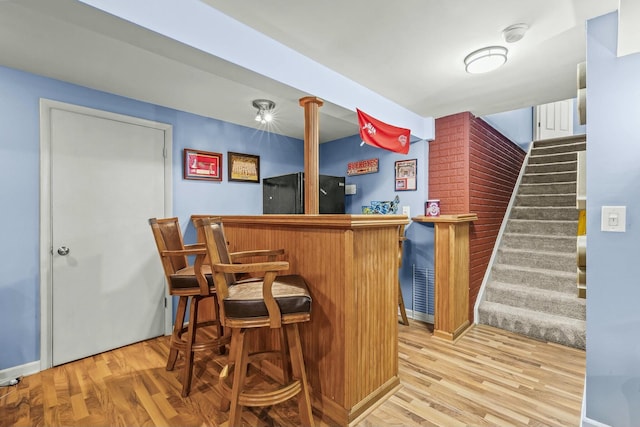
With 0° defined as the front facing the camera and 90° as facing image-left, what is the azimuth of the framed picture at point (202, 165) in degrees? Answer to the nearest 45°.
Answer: approximately 315°

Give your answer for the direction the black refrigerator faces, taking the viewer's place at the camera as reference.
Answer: facing the viewer and to the right of the viewer

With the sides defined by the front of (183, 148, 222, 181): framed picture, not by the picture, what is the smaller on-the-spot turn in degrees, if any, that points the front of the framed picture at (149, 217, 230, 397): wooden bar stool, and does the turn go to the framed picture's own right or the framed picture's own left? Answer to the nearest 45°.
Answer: approximately 45° to the framed picture's own right

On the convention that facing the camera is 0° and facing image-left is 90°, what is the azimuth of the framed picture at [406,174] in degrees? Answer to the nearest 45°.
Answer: approximately 45°

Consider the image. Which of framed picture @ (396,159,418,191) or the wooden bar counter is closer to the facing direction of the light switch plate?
the wooden bar counter

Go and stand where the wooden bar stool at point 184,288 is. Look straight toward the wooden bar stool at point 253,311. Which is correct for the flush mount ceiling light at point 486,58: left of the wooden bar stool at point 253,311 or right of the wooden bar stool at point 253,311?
left

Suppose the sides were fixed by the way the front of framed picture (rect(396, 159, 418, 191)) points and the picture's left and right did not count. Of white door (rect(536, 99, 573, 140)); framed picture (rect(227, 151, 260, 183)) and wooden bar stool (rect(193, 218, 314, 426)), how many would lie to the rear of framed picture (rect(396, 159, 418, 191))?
1

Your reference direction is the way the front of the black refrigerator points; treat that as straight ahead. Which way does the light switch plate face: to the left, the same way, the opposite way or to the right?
to the right

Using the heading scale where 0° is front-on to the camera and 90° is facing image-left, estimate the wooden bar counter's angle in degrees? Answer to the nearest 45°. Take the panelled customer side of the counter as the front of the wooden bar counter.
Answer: approximately 45°

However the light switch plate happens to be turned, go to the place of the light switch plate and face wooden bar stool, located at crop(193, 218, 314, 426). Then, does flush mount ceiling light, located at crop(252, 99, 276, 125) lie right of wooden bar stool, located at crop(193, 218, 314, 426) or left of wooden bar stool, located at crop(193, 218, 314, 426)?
right

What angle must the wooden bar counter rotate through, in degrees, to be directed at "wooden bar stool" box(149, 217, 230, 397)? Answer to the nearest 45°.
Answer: approximately 45° to its right

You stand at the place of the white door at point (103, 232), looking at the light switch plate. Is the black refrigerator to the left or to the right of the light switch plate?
left
